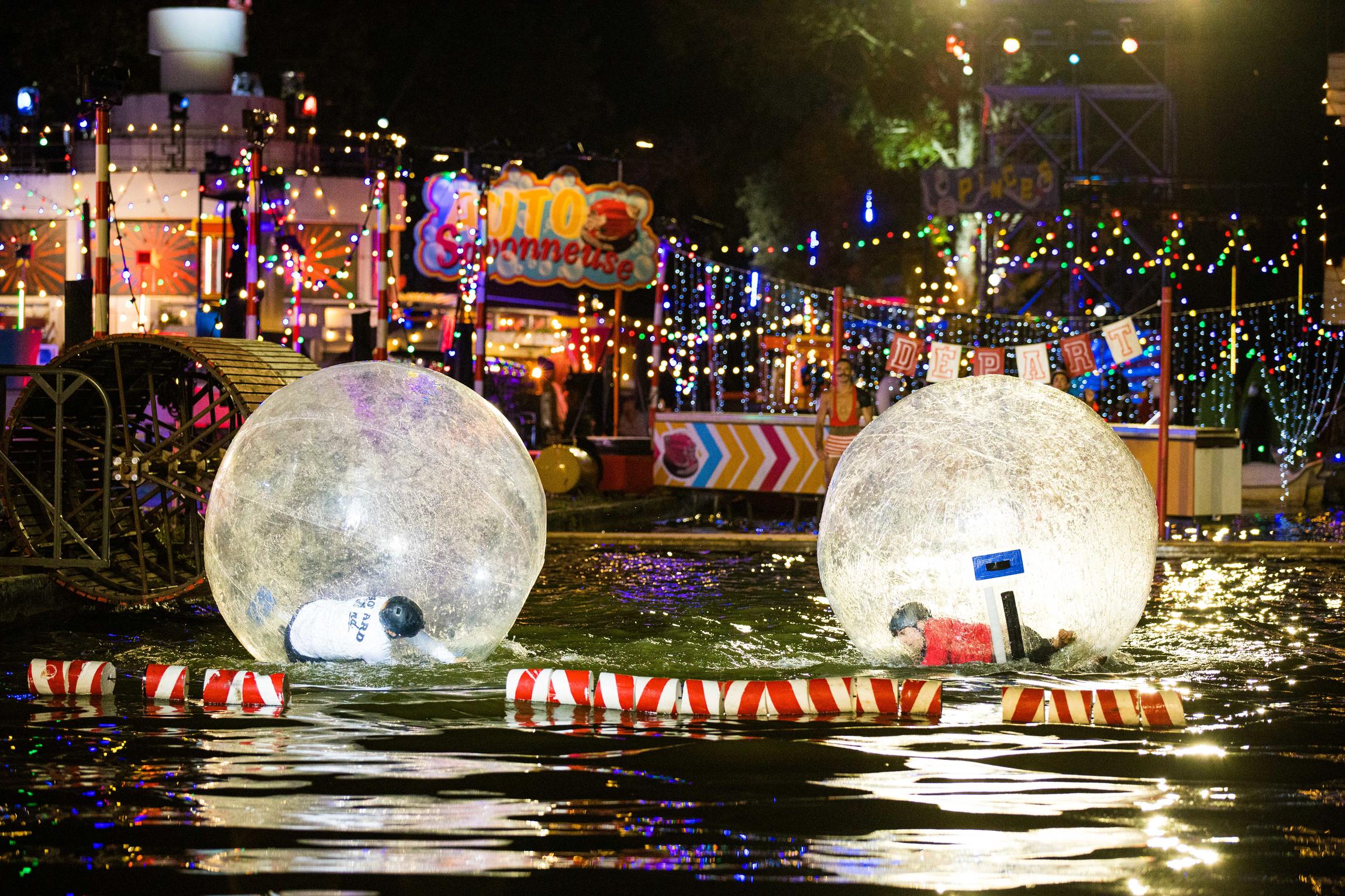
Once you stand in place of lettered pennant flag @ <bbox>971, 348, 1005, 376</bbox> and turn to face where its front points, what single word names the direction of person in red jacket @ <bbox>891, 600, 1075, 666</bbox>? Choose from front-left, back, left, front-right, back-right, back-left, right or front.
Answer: front

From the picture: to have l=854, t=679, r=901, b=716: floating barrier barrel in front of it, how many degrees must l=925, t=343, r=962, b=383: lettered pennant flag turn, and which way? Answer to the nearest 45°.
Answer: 0° — it already faces it

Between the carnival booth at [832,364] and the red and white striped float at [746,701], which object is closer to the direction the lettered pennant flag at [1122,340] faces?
the red and white striped float

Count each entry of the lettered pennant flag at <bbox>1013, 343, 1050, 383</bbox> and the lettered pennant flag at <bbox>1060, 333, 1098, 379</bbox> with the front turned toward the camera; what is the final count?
2

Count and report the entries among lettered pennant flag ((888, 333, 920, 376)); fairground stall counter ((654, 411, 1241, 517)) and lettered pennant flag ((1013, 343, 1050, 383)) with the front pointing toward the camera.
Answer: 3

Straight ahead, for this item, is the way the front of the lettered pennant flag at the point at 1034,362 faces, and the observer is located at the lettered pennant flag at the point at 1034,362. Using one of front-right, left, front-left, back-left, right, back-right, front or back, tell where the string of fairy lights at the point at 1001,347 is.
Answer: back

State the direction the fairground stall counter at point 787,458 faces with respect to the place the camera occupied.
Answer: facing the viewer

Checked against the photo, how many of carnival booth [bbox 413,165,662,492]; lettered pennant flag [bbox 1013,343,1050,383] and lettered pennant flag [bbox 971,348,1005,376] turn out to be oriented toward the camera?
3

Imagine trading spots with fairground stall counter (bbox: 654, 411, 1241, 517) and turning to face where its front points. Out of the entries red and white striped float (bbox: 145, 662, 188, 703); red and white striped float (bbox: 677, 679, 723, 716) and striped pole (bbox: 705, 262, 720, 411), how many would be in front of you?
2

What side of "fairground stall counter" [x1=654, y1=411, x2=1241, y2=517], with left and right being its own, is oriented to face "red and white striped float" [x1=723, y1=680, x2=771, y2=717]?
front

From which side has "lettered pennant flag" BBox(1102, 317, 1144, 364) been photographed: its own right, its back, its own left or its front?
front

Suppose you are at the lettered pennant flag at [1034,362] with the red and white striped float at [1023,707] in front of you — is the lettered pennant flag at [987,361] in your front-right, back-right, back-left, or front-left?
back-right
